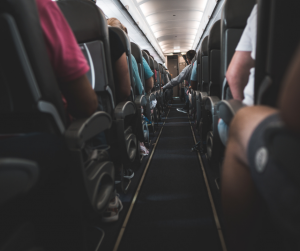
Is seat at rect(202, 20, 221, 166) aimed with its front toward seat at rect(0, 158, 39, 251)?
no

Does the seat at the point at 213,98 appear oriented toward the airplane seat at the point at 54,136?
no

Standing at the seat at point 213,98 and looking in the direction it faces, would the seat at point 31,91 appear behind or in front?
behind

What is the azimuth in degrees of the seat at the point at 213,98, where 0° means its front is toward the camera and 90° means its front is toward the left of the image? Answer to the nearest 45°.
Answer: approximately 180°

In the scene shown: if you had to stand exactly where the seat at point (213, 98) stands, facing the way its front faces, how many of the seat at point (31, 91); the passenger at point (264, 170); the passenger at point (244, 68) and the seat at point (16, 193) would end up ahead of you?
0

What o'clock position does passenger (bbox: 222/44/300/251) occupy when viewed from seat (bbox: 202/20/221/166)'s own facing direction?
The passenger is roughly at 6 o'clock from the seat.

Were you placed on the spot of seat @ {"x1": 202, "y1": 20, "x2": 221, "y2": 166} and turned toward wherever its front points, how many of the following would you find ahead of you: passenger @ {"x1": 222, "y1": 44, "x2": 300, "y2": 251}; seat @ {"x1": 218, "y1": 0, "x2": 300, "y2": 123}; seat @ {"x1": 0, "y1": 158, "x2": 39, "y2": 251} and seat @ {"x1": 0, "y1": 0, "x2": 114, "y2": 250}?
0

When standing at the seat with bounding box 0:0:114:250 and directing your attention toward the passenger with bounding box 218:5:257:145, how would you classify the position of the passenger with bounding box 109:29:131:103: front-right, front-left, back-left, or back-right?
front-left

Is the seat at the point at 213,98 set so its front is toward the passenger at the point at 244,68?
no

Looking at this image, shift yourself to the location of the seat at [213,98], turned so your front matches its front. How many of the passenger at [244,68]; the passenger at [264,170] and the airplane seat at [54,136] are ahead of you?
0

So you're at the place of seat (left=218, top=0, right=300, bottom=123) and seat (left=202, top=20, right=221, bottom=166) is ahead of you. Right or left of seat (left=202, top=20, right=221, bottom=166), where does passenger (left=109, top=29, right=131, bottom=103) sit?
left

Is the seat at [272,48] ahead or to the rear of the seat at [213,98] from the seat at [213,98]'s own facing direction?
to the rear

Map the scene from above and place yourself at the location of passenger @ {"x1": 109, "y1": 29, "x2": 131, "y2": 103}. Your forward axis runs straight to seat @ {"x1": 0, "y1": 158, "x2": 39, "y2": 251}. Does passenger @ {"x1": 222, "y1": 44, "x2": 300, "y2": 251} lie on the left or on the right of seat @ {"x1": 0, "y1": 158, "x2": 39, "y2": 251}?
left
